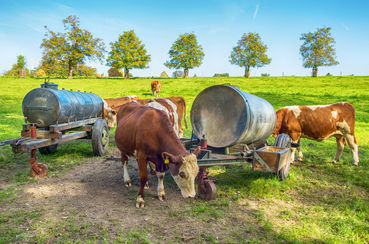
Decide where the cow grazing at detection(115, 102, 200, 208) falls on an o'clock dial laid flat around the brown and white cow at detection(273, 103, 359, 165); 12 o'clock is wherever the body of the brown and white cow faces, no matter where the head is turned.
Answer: The cow grazing is roughly at 10 o'clock from the brown and white cow.

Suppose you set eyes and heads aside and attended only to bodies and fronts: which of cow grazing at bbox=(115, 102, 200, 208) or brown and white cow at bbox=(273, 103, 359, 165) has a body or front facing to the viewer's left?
the brown and white cow

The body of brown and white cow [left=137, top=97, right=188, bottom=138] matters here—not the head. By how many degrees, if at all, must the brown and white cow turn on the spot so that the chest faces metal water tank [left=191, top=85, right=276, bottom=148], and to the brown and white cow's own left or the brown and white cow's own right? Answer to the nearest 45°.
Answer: approximately 90° to the brown and white cow's own left

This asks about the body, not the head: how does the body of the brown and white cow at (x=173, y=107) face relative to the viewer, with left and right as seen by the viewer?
facing to the left of the viewer

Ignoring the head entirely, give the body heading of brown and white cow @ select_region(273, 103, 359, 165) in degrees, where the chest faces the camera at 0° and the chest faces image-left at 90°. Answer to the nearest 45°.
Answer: approximately 90°

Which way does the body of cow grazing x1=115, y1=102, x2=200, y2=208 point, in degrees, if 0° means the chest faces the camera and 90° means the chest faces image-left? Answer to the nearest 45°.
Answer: approximately 315°

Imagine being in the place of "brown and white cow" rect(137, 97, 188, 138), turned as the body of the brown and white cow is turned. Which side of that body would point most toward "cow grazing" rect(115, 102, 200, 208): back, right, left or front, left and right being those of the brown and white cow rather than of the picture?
left
